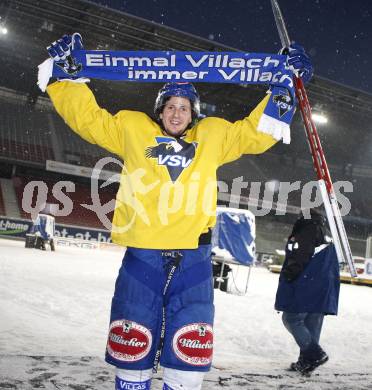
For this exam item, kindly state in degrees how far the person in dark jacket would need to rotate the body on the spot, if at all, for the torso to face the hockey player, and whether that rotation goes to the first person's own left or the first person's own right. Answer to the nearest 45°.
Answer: approximately 45° to the first person's own left

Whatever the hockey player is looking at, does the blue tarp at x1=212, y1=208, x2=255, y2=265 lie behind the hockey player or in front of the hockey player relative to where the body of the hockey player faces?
behind

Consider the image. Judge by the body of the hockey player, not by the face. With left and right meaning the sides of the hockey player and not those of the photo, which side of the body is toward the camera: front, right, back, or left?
front

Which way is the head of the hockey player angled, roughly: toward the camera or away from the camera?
toward the camera

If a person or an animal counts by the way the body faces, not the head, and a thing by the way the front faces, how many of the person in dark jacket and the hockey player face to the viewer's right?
0

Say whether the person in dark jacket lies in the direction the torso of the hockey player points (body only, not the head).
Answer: no
